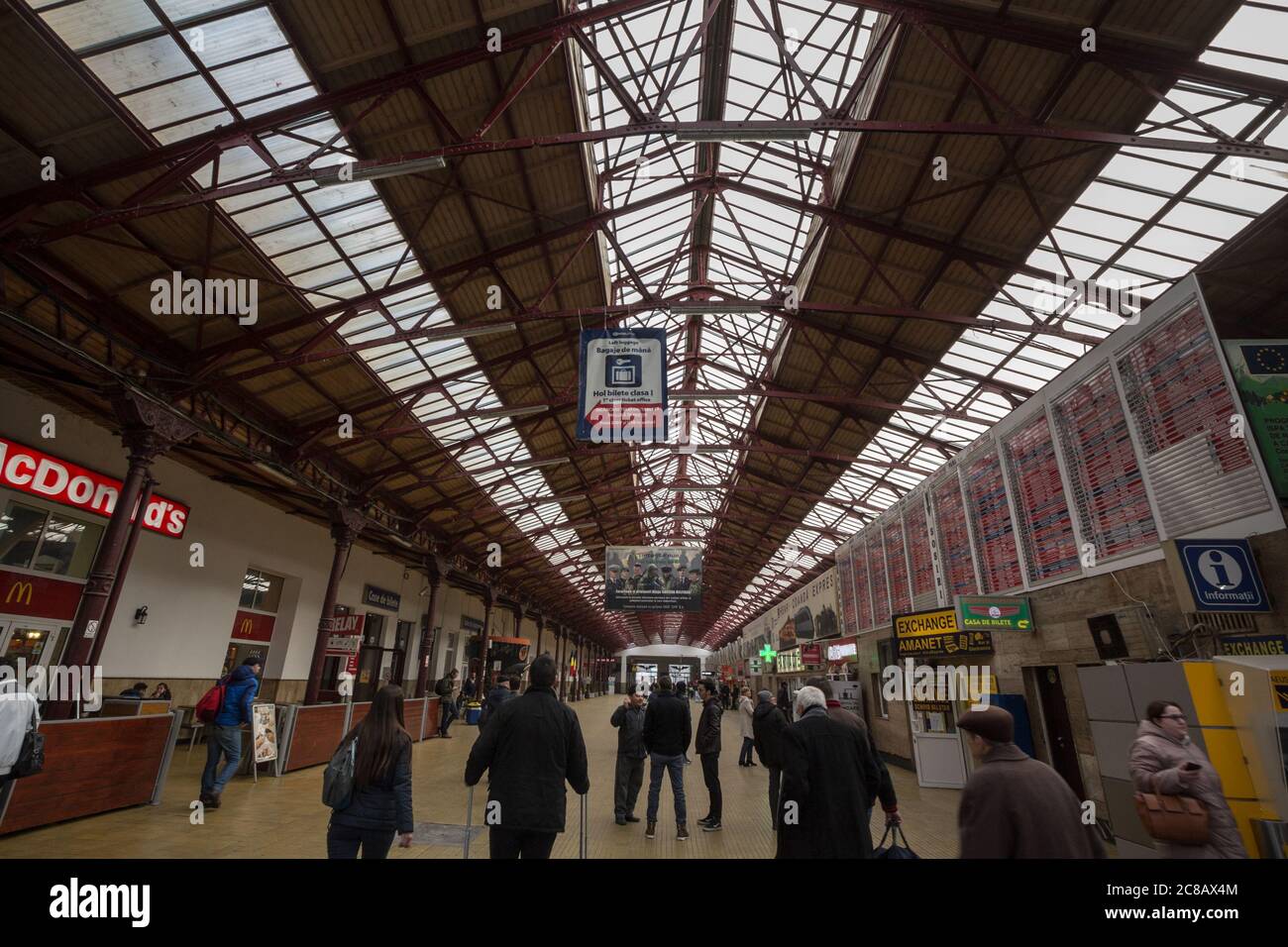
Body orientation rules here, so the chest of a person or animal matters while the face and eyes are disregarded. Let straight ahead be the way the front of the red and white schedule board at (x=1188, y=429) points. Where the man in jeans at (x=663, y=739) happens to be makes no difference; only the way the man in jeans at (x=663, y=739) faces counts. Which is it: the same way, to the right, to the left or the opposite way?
to the right

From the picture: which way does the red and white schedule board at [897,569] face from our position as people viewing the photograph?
facing to the left of the viewer

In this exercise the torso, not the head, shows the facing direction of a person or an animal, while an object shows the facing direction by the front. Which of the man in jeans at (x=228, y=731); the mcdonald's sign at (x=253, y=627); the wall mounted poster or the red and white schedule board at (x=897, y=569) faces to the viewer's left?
the red and white schedule board

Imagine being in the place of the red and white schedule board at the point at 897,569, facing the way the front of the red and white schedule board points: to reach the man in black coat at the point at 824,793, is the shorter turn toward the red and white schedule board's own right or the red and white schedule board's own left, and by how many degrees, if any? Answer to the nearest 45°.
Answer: approximately 90° to the red and white schedule board's own left

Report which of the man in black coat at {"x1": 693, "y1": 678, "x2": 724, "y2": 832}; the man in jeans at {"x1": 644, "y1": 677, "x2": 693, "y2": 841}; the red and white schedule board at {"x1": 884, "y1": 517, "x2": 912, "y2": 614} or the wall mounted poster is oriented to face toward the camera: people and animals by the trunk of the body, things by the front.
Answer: the wall mounted poster

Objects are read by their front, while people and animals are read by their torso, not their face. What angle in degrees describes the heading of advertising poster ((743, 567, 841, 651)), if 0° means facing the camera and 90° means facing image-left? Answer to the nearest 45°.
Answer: approximately 45°

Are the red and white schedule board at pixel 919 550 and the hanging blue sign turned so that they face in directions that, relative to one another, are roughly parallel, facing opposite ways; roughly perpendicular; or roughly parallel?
roughly perpendicular
